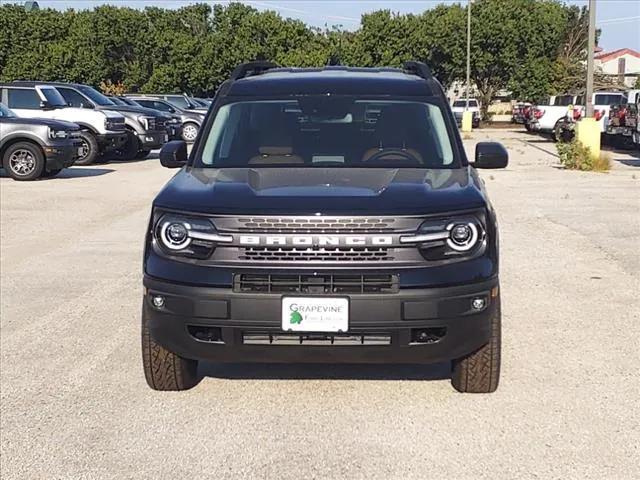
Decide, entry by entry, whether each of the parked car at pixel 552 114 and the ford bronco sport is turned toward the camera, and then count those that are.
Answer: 1

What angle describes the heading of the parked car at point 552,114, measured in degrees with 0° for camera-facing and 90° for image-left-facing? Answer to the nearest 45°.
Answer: approximately 225°

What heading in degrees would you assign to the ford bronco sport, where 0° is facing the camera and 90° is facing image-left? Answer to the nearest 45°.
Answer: approximately 0°

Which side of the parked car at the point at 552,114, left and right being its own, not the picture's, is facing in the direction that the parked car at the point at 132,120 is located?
back

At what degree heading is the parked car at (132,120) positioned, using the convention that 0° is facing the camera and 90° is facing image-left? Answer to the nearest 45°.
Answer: approximately 315°

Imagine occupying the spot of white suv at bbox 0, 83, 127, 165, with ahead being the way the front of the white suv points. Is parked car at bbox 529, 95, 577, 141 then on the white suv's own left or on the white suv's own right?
on the white suv's own left

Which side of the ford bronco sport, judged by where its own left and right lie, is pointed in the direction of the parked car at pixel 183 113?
back

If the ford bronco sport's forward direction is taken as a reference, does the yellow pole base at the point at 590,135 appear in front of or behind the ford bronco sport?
behind

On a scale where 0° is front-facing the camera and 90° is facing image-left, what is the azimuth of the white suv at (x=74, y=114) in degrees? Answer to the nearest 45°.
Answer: approximately 315°

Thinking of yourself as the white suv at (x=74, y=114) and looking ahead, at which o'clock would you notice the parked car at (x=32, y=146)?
The parked car is roughly at 2 o'clock from the white suv.

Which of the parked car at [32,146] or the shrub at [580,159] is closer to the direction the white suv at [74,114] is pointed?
the shrub

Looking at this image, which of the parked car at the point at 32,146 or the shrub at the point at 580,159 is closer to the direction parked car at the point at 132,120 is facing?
the shrub
